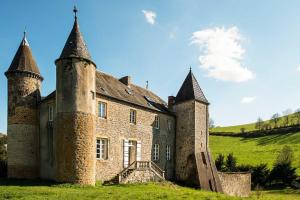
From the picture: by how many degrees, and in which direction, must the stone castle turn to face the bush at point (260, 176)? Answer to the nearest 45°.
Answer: approximately 90° to its left

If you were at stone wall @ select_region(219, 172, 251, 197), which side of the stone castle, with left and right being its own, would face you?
left

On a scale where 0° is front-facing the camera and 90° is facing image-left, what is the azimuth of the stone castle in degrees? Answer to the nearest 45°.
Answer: approximately 315°

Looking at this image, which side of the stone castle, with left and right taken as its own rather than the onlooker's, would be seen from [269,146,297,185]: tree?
left
